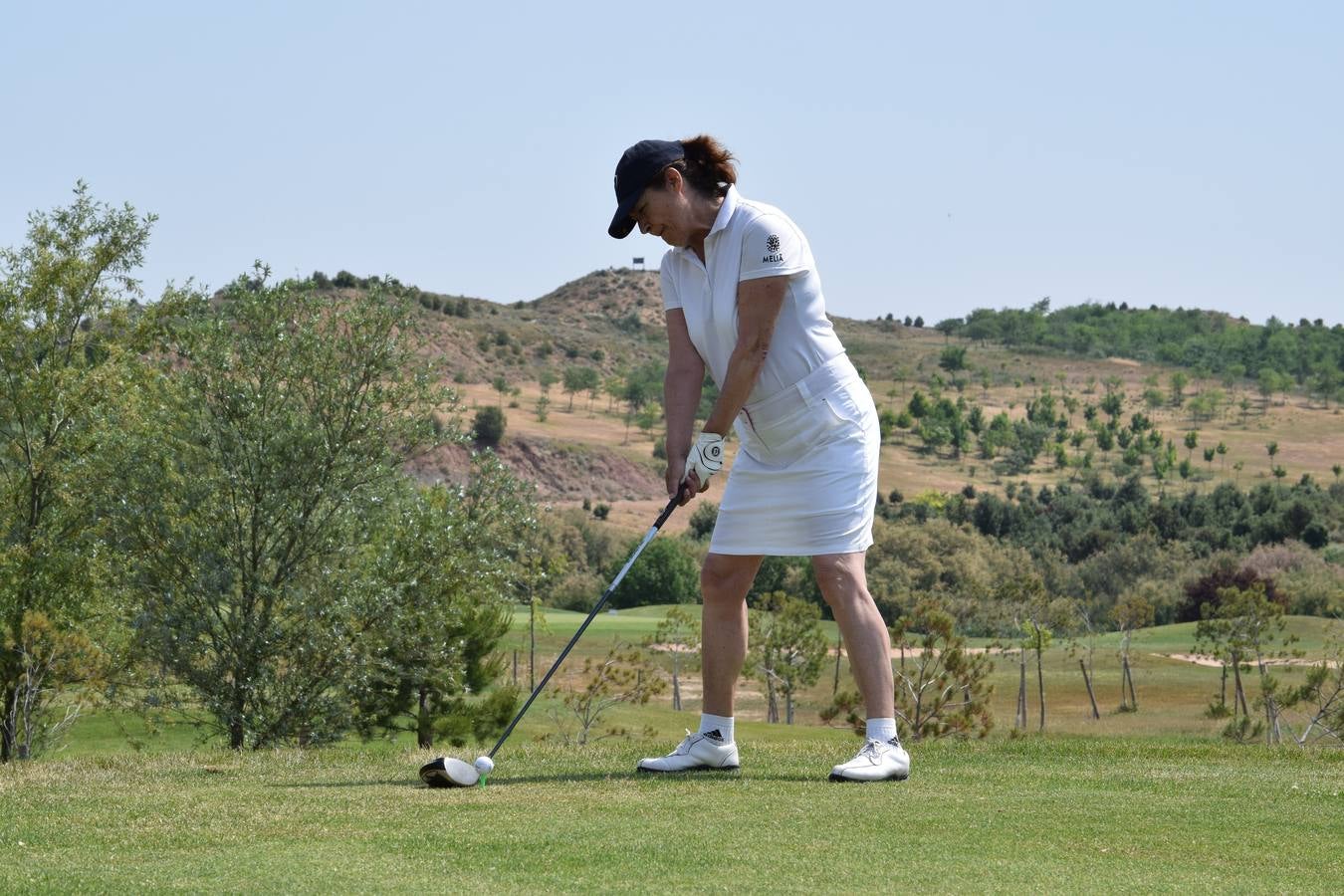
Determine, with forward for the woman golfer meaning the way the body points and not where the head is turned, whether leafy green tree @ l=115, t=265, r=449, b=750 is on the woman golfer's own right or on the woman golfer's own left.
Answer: on the woman golfer's own right

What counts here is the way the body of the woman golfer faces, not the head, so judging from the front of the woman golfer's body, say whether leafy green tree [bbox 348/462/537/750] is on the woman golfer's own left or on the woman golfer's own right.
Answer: on the woman golfer's own right

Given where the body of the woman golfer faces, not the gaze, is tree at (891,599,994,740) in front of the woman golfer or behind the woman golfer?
behind

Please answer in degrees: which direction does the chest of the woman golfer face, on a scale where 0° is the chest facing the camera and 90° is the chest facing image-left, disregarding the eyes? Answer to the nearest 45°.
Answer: approximately 45°

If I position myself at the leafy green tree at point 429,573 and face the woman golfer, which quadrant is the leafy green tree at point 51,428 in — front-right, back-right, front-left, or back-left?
back-right

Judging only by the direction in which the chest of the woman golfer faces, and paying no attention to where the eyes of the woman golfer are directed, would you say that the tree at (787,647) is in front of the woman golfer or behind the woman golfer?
behind

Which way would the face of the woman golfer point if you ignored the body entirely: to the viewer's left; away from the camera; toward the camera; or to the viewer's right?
to the viewer's left
